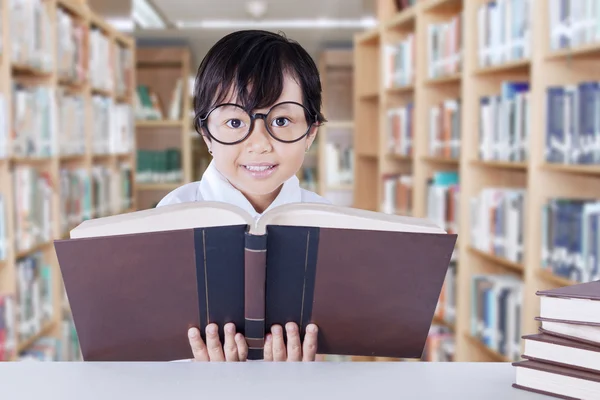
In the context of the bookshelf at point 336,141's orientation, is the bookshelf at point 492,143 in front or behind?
in front

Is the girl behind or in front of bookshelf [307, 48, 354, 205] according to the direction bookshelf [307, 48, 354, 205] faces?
in front

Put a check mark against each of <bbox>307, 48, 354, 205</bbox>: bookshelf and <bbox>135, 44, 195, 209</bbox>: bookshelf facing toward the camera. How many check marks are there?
2

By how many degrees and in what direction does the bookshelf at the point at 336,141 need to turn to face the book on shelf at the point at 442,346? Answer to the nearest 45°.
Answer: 0° — it already faces it

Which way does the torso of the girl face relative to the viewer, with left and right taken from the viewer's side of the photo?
facing the viewer

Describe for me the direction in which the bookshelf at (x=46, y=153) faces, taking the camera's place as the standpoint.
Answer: facing the viewer and to the right of the viewer

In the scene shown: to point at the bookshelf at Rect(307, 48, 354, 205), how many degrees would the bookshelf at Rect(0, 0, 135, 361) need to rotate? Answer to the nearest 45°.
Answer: approximately 90° to its left

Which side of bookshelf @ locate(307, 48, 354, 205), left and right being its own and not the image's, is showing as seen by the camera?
front

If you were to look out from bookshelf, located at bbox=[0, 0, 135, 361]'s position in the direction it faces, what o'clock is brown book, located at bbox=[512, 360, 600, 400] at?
The brown book is roughly at 1 o'clock from the bookshelf.

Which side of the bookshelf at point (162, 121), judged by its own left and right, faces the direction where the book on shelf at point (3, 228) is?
front

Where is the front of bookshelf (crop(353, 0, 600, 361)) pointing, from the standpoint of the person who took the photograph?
facing the viewer and to the left of the viewer
